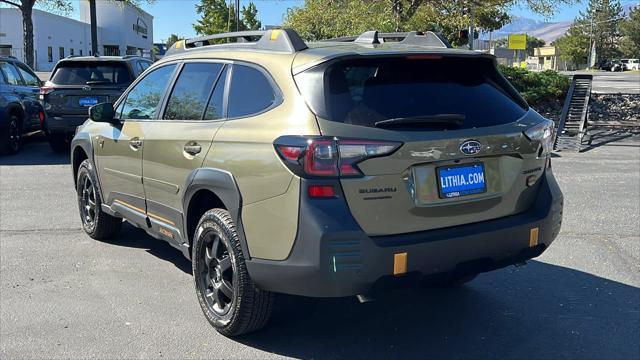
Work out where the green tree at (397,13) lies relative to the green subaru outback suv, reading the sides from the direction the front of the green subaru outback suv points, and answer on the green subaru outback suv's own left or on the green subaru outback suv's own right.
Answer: on the green subaru outback suv's own right

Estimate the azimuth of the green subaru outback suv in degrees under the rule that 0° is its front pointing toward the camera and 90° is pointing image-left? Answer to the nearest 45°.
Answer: approximately 135°

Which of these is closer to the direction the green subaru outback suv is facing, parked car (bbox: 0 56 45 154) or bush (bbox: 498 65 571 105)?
the parked car

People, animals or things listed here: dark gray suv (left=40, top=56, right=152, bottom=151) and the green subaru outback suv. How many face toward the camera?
0

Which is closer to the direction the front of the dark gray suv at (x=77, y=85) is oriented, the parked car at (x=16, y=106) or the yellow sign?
the yellow sign

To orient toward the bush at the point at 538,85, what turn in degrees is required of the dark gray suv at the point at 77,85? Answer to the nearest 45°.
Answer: approximately 45° to its right

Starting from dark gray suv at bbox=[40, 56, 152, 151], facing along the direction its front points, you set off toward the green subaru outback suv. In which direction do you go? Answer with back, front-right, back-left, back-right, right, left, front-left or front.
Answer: back-right

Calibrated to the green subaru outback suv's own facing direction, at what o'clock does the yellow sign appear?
The yellow sign is roughly at 2 o'clock from the green subaru outback suv.

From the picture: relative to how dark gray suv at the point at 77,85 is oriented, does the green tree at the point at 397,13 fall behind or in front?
in front

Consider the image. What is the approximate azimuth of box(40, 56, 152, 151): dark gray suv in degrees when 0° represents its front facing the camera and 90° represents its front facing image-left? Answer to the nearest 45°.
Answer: approximately 225°

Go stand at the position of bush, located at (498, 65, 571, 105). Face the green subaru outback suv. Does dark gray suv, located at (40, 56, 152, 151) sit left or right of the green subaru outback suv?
right

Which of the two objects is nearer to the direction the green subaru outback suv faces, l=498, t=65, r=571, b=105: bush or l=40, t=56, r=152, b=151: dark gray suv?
the dark gray suv

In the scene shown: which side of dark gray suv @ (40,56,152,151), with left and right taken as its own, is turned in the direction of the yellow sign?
front

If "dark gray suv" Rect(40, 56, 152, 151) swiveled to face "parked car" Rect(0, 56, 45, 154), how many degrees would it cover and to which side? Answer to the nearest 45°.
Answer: approximately 90° to its left

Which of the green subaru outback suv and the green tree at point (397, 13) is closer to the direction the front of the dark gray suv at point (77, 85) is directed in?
the green tree
